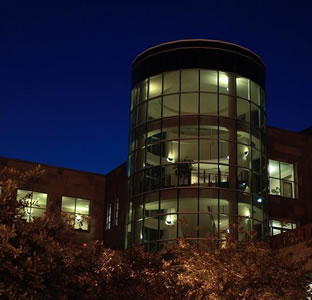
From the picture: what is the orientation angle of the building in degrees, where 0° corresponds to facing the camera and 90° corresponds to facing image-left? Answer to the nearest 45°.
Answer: approximately 0°

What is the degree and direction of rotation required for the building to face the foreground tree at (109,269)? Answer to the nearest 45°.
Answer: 0° — it already faces it

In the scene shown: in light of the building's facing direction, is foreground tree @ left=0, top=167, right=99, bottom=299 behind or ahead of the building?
ahead
